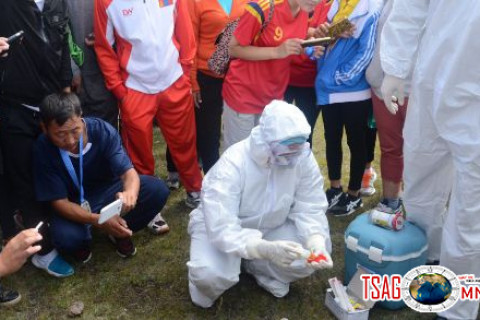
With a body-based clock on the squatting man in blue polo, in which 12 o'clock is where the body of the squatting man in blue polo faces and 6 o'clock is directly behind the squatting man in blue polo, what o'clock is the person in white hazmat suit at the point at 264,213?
The person in white hazmat suit is roughly at 12 o'clock from the squatting man in blue polo.

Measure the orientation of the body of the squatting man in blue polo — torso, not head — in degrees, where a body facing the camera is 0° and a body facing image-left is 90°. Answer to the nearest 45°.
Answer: approximately 315°

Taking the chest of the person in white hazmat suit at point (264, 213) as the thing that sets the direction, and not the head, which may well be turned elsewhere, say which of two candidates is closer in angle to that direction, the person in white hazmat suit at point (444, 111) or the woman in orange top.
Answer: the person in white hazmat suit

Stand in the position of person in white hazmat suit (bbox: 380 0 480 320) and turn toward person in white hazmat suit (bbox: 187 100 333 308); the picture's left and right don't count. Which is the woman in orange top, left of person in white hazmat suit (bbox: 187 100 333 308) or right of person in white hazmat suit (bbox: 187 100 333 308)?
right

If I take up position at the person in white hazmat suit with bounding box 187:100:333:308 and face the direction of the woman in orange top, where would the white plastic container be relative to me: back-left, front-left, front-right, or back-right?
back-right

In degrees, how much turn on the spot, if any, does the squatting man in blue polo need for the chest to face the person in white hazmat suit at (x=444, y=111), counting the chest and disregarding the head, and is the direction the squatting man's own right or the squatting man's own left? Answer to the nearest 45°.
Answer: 0° — they already face them

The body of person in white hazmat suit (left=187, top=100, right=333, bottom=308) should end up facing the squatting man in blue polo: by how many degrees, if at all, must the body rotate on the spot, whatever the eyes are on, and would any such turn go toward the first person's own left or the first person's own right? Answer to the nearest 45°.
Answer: approximately 135° to the first person's own right

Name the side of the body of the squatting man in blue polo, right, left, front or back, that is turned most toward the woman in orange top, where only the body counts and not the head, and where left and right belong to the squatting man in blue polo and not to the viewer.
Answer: left
